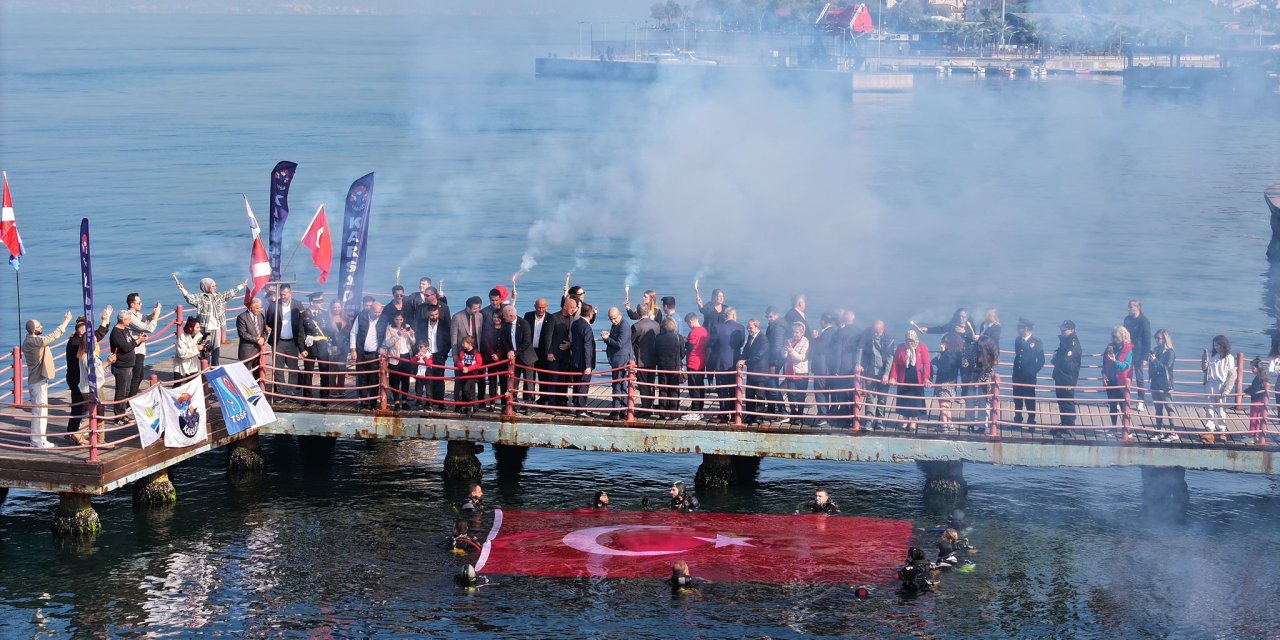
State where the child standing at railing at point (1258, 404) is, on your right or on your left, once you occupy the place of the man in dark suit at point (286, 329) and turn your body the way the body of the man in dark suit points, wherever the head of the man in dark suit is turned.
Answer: on your left

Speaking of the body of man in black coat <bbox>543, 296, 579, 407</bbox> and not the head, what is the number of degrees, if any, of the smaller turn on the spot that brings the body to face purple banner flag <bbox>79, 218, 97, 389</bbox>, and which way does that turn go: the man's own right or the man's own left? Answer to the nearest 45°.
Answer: approximately 135° to the man's own right

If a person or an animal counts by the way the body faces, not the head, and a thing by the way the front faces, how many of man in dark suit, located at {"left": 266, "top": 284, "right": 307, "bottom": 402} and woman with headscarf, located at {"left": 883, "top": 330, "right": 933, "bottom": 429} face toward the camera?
2

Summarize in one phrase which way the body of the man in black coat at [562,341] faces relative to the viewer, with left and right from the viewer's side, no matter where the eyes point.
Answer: facing the viewer and to the right of the viewer

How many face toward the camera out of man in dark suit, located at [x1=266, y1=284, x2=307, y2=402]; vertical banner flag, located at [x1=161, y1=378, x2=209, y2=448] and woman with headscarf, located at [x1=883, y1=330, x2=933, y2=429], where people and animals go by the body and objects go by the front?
3

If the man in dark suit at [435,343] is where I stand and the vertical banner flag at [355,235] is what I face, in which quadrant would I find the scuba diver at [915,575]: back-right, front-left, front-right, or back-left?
back-right

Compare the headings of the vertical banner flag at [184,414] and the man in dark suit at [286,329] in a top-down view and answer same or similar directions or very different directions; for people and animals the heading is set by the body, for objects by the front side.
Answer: same or similar directions

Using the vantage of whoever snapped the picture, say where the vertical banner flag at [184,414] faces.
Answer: facing the viewer

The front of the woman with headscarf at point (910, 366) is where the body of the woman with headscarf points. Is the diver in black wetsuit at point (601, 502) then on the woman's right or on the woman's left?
on the woman's right

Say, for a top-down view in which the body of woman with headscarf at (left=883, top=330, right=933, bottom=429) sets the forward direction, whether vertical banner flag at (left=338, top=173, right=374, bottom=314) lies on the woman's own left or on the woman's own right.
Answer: on the woman's own right
